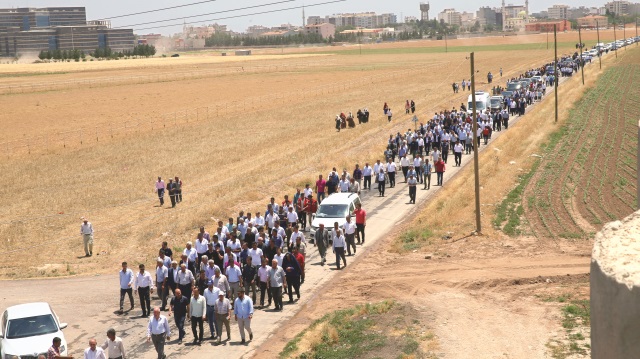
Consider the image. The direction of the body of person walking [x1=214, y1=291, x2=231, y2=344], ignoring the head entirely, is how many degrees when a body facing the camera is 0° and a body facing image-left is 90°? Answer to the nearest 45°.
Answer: approximately 45°

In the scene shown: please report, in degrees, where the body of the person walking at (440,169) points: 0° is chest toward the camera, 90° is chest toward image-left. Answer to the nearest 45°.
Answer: approximately 45°

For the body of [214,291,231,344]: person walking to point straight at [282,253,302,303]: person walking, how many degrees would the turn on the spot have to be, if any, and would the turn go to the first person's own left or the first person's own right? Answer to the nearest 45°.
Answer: approximately 180°

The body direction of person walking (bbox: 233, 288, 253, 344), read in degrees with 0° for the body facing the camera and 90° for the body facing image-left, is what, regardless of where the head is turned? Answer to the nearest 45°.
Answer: approximately 45°

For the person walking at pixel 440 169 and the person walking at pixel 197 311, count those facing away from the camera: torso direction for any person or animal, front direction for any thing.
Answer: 0

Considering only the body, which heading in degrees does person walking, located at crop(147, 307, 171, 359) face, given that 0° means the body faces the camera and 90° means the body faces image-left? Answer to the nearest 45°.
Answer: approximately 45°

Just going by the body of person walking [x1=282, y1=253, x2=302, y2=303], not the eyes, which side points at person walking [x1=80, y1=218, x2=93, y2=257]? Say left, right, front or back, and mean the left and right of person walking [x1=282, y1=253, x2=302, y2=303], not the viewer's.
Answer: right

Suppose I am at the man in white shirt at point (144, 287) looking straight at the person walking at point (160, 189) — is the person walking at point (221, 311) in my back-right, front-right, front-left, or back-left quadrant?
back-right

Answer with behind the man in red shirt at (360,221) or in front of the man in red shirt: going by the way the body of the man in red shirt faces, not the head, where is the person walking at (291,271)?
in front

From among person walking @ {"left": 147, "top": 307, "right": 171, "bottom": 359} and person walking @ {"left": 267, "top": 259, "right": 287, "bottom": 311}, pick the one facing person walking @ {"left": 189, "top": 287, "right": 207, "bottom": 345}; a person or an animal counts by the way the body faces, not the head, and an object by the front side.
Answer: person walking @ {"left": 267, "top": 259, "right": 287, "bottom": 311}

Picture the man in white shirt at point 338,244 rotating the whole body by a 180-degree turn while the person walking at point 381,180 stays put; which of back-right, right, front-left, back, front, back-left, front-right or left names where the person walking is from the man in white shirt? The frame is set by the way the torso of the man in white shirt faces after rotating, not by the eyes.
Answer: front-left

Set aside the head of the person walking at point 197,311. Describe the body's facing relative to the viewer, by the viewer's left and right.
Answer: facing the viewer and to the left of the viewer
